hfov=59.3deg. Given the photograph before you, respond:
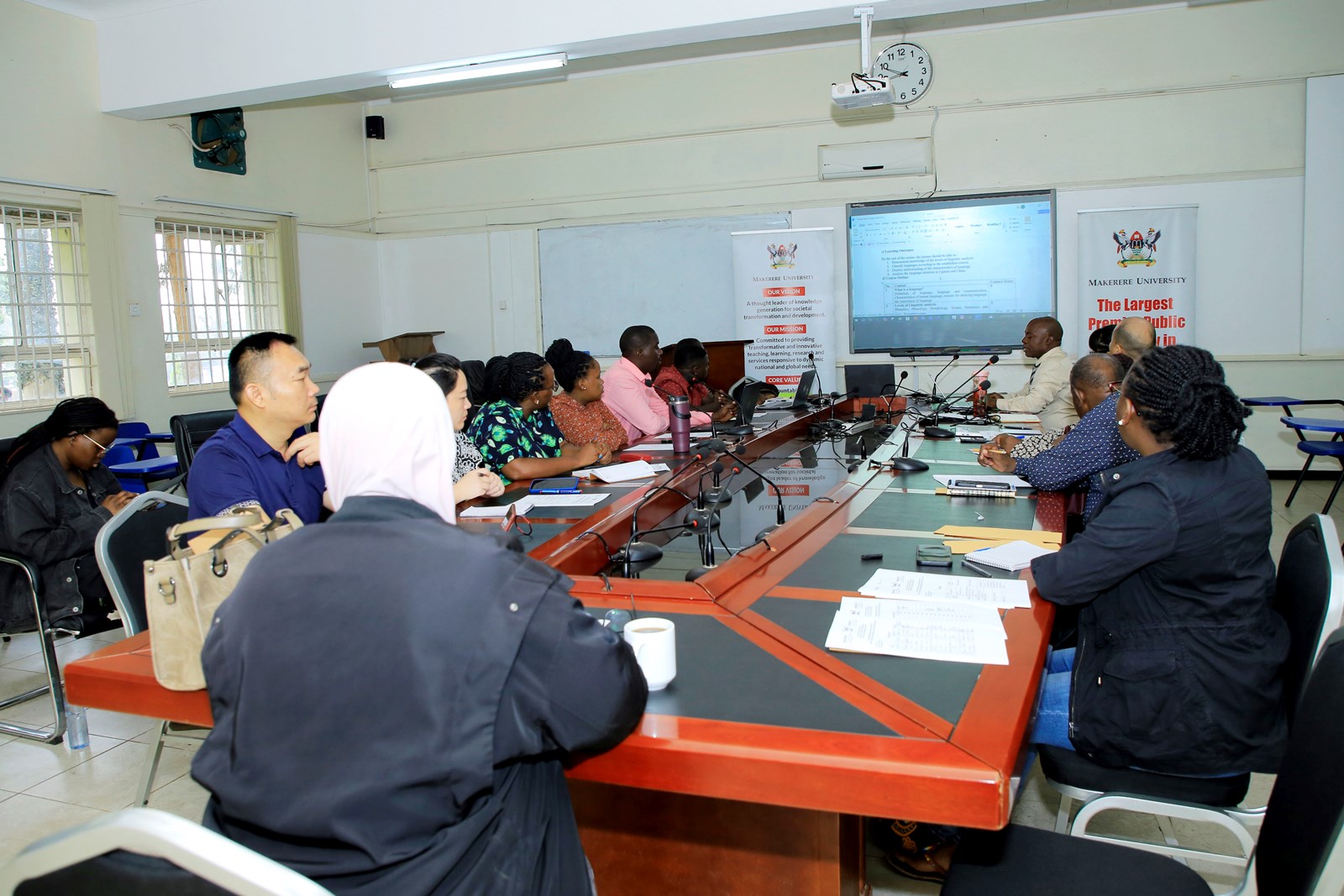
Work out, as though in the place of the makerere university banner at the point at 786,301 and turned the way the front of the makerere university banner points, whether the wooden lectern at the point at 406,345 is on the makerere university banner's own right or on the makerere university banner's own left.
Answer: on the makerere university banner's own right

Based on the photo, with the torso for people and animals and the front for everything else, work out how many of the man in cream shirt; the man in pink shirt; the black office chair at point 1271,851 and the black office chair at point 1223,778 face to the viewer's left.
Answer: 3

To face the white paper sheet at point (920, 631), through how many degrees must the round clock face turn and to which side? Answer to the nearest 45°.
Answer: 0° — it already faces it

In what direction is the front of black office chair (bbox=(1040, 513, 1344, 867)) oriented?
to the viewer's left

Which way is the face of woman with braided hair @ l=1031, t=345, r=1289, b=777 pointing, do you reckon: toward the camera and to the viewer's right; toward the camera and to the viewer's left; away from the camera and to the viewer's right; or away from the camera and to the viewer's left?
away from the camera and to the viewer's left

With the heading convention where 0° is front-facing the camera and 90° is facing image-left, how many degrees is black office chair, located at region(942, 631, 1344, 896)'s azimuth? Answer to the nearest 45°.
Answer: approximately 90°

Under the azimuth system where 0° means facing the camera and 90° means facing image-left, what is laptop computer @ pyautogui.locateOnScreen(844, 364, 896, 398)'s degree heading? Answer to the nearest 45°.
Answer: approximately 180°

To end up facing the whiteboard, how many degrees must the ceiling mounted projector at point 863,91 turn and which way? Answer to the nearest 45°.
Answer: approximately 45° to its left

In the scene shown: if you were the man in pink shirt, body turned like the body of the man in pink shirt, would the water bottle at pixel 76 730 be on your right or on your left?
on your right

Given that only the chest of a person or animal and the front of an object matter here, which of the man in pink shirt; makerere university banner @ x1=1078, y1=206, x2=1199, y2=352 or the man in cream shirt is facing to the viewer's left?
the man in cream shirt

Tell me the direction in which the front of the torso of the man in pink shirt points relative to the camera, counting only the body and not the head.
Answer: to the viewer's right

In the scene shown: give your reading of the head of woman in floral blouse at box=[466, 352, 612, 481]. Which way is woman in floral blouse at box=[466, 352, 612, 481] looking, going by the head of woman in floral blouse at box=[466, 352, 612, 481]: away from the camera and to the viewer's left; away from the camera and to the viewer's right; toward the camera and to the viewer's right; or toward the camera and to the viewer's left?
away from the camera and to the viewer's right

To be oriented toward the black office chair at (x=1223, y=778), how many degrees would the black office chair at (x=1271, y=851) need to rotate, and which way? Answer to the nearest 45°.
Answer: approximately 90° to its right

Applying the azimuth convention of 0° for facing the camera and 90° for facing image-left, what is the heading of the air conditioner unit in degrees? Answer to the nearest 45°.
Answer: approximately 0°

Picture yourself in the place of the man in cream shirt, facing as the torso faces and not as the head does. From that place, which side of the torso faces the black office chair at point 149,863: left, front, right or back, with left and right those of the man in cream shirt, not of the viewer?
left
